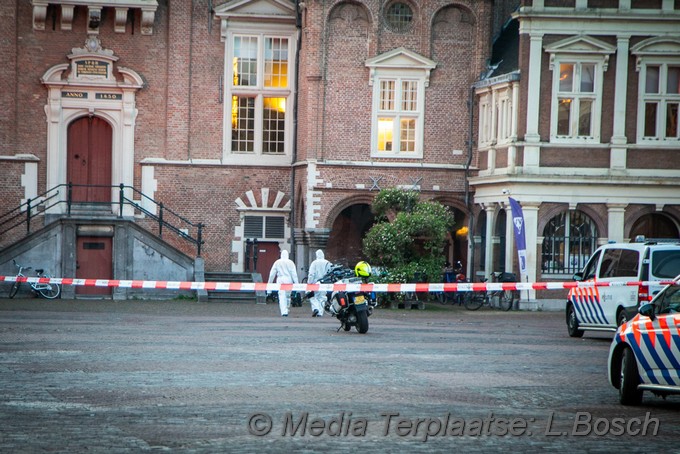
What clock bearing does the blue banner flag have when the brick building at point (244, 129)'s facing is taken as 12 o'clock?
The blue banner flag is roughly at 10 o'clock from the brick building.

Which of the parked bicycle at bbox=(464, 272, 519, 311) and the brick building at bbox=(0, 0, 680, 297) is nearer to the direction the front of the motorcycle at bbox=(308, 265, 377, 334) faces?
the brick building

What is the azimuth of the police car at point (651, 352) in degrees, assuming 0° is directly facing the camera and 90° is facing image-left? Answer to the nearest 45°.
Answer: approximately 135°

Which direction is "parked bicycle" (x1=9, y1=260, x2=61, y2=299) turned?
to the viewer's left

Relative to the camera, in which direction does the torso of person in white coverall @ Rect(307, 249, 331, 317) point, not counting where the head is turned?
away from the camera

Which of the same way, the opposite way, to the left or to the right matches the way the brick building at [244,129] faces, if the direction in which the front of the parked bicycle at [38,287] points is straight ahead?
to the left

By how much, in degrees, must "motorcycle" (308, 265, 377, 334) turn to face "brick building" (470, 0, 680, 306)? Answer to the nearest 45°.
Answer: approximately 90° to its right

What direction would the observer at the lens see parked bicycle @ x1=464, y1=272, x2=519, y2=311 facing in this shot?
facing to the right of the viewer

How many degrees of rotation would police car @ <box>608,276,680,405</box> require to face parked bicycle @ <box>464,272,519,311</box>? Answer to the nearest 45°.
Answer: approximately 45° to its right

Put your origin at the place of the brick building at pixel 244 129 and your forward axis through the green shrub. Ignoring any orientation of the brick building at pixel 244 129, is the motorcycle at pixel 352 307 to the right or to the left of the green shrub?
right

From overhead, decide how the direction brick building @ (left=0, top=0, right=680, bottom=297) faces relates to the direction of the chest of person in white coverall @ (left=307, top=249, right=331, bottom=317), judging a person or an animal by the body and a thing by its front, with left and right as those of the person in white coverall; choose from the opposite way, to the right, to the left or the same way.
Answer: the opposite way
